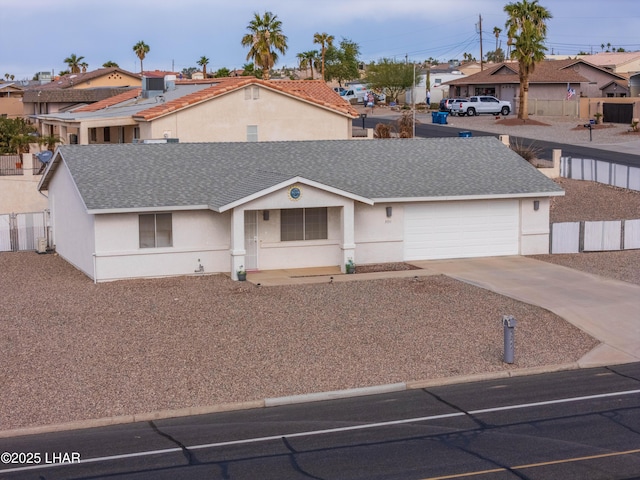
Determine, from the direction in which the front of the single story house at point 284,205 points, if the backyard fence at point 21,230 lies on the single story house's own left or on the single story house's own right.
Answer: on the single story house's own right

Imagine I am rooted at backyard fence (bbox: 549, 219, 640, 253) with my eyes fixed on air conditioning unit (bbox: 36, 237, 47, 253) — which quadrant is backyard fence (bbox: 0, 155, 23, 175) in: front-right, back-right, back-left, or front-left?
front-right

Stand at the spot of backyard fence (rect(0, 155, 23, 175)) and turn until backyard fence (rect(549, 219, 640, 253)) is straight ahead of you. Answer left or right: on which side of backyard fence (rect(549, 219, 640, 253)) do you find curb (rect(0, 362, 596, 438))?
right

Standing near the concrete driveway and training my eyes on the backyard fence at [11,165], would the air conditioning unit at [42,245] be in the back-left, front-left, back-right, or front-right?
front-left

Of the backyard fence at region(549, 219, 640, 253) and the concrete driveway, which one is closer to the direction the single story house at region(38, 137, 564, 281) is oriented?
the concrete driveway

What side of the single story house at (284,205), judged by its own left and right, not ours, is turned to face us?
front

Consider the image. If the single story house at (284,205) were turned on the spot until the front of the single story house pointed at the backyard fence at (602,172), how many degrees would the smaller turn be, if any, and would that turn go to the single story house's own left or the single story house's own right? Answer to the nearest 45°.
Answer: approximately 135° to the single story house's own left

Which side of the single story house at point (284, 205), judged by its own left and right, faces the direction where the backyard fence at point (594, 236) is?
left

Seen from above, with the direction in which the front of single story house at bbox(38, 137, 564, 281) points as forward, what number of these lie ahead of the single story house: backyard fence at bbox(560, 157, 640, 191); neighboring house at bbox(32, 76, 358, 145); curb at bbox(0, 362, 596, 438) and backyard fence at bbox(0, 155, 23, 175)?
1

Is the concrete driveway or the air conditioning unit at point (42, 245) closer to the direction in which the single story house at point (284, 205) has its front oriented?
the concrete driveway

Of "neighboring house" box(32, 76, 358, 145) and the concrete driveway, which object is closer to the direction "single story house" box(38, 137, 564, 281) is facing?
the concrete driveway

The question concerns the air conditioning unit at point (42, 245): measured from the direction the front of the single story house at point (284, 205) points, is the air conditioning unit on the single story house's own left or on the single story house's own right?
on the single story house's own right

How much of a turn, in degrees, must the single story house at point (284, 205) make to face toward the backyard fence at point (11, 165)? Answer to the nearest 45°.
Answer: approximately 135° to its right

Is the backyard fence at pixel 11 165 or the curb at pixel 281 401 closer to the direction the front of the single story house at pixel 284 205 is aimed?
the curb

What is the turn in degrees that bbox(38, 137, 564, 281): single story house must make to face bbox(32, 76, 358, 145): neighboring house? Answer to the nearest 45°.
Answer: approximately 180°
